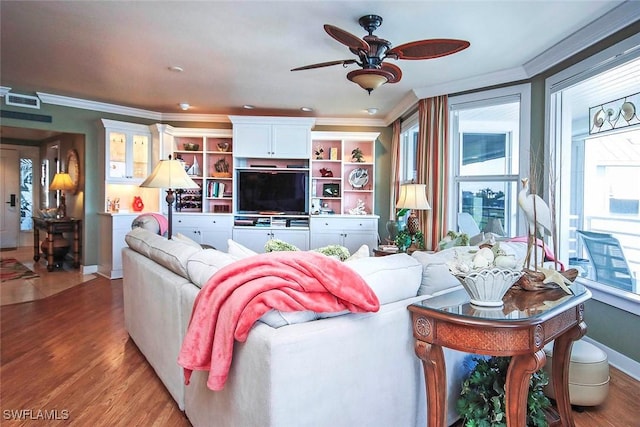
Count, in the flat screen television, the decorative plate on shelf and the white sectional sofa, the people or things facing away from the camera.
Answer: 1

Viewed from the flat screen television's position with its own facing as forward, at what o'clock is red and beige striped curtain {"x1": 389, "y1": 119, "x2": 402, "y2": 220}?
The red and beige striped curtain is roughly at 9 o'clock from the flat screen television.

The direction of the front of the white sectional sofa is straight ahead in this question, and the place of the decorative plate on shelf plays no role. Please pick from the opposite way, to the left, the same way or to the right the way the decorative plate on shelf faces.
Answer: the opposite way

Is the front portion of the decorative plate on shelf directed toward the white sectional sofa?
yes

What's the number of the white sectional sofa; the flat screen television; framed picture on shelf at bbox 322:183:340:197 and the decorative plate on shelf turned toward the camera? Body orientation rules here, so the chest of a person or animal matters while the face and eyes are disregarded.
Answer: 3

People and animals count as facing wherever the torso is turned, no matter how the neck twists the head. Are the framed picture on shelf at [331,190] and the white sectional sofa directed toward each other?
yes

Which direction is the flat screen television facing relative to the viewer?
toward the camera

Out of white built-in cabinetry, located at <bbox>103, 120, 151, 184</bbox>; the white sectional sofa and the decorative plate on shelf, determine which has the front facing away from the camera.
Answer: the white sectional sofa

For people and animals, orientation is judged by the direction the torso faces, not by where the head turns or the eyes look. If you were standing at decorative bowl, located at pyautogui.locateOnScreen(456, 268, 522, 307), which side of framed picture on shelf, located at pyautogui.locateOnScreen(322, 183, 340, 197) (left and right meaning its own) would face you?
front

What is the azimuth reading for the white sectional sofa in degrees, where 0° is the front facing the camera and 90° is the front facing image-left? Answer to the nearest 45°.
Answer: approximately 180°

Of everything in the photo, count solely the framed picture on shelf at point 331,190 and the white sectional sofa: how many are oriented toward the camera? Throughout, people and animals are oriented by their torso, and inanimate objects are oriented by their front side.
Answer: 1

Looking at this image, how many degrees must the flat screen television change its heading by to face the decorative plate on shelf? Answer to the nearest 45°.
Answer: approximately 90° to its left

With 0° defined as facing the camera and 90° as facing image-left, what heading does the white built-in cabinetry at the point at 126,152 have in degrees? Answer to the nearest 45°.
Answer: approximately 315°

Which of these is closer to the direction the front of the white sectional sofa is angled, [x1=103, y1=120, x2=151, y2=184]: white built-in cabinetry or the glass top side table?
the white built-in cabinetry

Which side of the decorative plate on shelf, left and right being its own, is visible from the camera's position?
front

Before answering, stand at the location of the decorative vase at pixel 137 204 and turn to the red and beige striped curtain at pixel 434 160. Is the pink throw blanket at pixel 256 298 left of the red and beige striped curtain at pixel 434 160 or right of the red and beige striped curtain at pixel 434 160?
right
